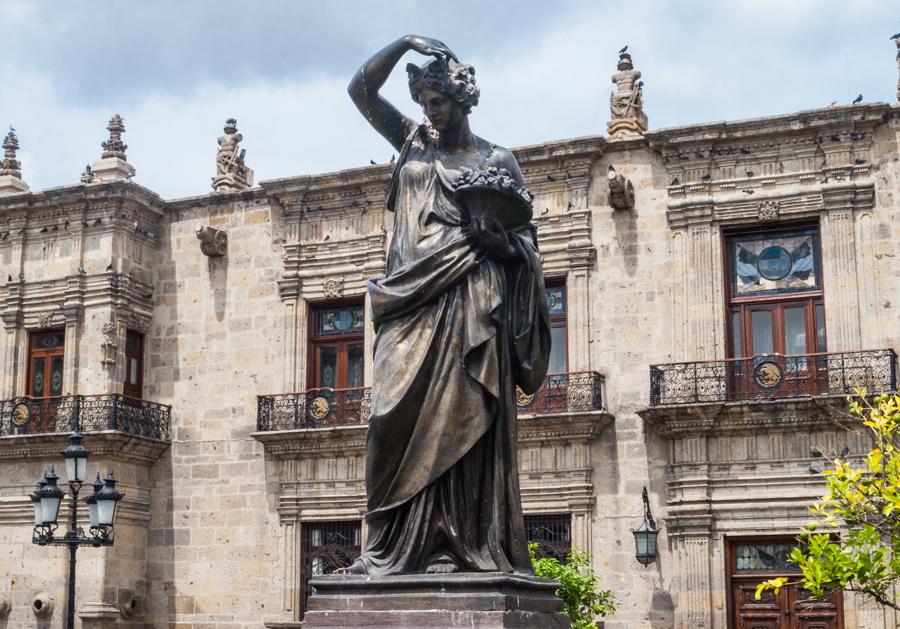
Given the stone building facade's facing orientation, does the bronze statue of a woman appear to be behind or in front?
in front

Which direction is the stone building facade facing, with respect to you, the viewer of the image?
facing the viewer and to the left of the viewer
